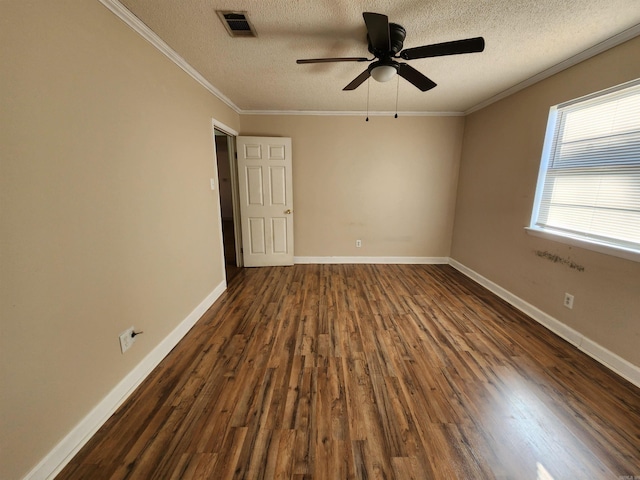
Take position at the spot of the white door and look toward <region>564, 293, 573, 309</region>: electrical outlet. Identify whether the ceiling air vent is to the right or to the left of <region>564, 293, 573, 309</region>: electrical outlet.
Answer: right

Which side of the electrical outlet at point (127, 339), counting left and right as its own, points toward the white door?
left

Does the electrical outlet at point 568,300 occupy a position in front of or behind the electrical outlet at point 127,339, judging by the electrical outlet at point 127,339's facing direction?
in front

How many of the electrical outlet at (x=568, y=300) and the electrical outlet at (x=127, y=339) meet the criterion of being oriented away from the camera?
0

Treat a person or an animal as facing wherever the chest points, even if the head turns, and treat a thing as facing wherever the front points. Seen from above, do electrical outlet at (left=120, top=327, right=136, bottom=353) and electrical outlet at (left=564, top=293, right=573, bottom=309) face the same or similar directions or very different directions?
very different directions

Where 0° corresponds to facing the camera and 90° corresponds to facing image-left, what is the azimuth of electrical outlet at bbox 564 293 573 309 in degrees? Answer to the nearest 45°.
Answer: approximately 45°

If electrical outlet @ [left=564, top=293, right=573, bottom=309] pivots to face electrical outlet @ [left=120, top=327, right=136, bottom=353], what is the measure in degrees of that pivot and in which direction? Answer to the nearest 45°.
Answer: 0° — it already faces it

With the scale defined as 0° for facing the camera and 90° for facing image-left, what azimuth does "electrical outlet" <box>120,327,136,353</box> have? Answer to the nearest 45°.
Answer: approximately 315°

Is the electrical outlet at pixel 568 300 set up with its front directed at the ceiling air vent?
yes

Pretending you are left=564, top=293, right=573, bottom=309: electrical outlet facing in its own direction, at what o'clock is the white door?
The white door is roughly at 1 o'clock from the electrical outlet.
